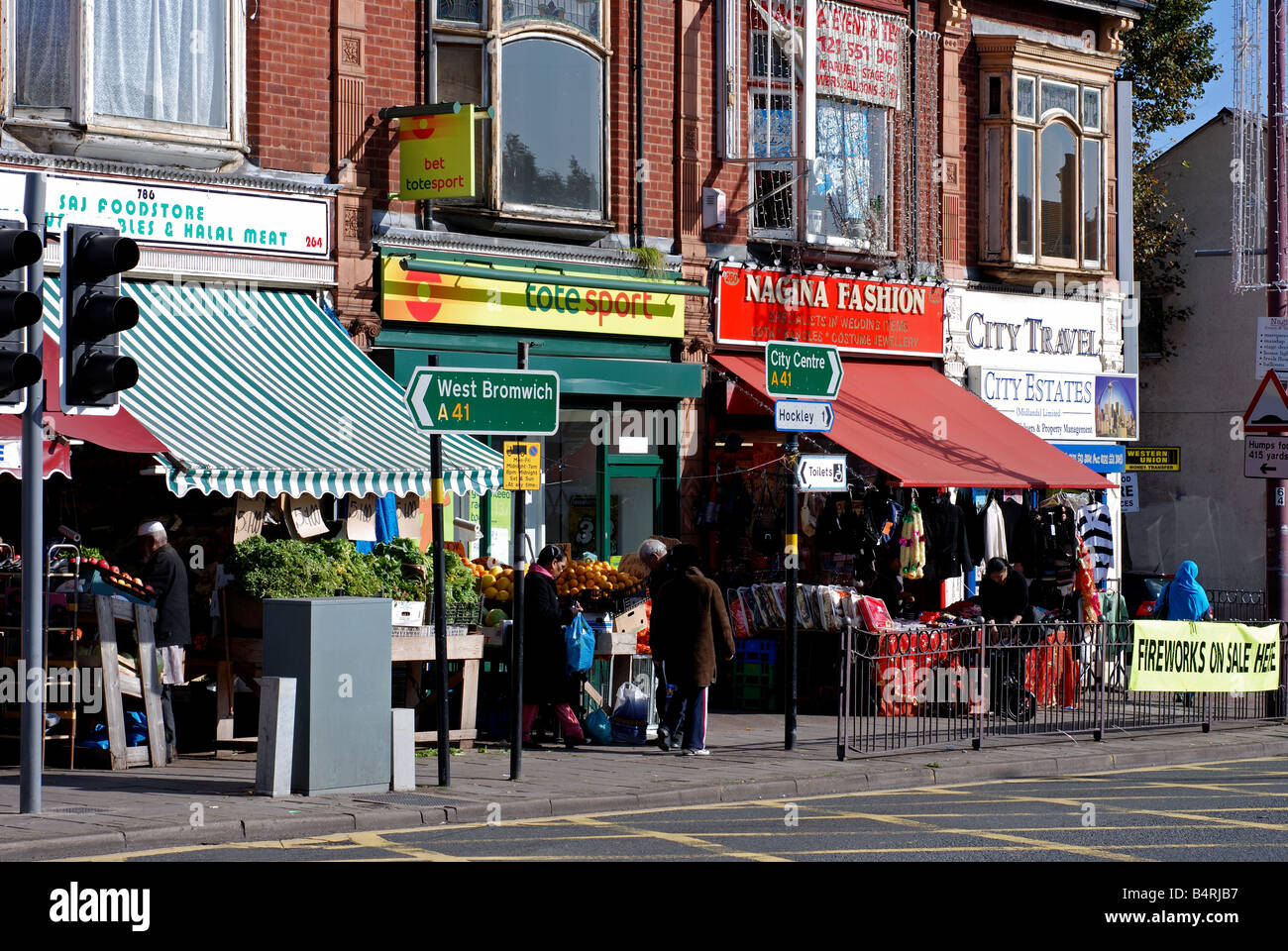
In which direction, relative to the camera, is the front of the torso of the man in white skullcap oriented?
to the viewer's left

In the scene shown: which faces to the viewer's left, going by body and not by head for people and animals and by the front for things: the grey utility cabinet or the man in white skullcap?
the man in white skullcap

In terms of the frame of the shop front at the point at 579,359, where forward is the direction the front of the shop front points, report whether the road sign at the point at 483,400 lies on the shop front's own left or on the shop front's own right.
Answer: on the shop front's own right

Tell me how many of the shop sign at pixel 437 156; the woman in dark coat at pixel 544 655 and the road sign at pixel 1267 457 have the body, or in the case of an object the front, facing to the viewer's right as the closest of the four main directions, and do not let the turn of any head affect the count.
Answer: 1

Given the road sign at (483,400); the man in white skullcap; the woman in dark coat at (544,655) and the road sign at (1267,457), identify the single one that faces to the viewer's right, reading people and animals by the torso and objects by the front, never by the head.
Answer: the woman in dark coat

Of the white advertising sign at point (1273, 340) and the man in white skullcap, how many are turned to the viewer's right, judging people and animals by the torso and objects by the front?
0

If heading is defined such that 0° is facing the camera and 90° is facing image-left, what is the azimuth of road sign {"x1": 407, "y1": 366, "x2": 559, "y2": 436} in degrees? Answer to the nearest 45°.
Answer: approximately 0°

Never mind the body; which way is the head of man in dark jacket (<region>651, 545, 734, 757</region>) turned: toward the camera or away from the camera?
away from the camera

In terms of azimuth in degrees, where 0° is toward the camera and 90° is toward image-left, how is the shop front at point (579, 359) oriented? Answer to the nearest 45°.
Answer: approximately 315°

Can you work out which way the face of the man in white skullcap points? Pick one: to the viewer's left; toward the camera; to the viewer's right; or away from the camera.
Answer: to the viewer's left
